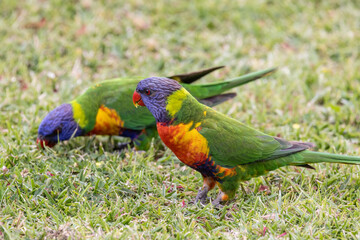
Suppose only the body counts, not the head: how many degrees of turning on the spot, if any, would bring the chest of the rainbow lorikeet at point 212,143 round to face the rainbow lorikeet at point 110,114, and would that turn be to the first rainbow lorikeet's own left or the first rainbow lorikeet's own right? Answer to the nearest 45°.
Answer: approximately 45° to the first rainbow lorikeet's own right

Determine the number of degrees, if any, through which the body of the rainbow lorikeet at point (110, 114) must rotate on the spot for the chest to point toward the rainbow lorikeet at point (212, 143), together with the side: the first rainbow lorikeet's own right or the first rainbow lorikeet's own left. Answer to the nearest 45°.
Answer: approximately 135° to the first rainbow lorikeet's own left

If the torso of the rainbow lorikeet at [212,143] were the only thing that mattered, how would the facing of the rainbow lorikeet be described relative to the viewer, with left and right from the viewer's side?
facing to the left of the viewer

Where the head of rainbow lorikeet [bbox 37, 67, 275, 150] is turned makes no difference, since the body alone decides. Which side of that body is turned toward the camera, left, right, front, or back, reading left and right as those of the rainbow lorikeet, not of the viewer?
left

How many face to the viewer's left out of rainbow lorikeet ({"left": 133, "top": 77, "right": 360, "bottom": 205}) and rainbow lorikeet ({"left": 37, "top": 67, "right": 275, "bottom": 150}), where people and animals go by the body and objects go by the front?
2
